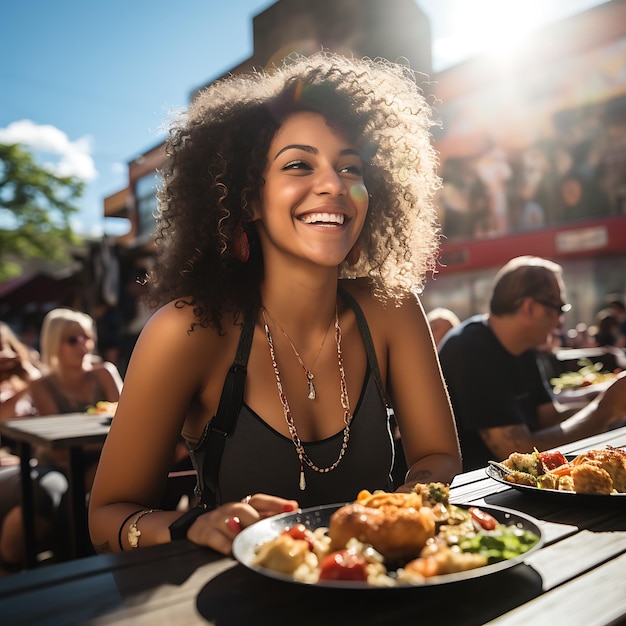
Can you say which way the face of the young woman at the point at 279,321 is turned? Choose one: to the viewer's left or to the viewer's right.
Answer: to the viewer's right

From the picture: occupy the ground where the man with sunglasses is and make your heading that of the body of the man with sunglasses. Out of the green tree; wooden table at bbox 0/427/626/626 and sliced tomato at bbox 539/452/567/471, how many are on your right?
2

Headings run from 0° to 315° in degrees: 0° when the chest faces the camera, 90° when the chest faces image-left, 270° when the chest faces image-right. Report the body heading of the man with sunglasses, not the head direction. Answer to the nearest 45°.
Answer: approximately 270°

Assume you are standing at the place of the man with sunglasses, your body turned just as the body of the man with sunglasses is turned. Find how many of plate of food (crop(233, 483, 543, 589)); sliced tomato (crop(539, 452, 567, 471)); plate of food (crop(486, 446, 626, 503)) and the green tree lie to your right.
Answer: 3

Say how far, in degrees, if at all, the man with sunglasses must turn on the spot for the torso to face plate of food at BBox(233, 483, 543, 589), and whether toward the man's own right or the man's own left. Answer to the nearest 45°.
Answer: approximately 90° to the man's own right

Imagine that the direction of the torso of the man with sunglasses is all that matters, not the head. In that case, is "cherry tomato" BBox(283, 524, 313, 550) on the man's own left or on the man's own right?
on the man's own right

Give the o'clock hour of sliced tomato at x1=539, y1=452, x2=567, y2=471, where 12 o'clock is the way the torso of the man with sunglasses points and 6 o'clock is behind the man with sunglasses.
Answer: The sliced tomato is roughly at 3 o'clock from the man with sunglasses.

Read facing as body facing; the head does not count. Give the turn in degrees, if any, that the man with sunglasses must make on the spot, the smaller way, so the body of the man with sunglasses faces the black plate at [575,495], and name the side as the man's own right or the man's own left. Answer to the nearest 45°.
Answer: approximately 90° to the man's own right

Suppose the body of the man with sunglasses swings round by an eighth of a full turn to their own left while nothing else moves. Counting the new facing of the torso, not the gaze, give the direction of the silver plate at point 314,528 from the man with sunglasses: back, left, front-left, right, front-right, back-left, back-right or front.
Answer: back-right

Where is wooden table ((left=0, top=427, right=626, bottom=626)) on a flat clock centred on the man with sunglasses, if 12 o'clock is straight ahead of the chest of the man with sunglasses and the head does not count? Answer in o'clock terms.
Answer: The wooden table is roughly at 3 o'clock from the man with sunglasses.

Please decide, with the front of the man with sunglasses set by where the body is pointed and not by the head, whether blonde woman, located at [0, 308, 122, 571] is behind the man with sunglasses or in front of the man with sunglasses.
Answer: behind

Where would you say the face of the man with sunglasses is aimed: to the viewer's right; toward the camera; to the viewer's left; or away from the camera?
to the viewer's right
